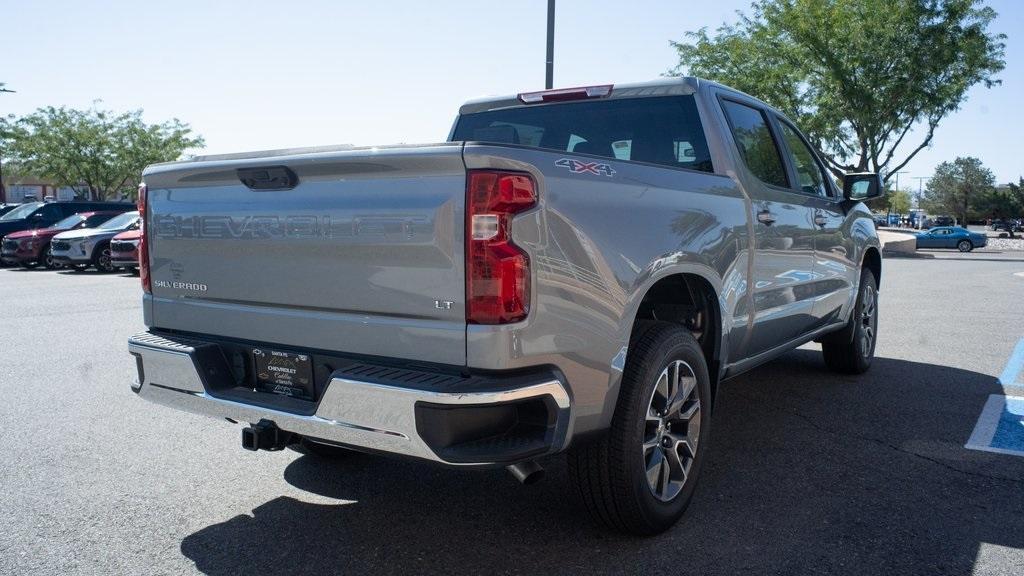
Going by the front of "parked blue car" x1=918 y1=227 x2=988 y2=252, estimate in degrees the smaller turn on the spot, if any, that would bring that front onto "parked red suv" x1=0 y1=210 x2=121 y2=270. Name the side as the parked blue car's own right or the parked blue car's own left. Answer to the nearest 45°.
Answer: approximately 45° to the parked blue car's own left

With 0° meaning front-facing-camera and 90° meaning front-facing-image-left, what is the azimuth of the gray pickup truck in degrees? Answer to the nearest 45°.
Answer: approximately 225°

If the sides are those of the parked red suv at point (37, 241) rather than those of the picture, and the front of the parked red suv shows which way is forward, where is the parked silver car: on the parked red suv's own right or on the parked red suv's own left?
on the parked red suv's own left

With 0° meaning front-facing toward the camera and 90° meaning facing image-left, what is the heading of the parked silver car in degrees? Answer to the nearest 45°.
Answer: approximately 45°

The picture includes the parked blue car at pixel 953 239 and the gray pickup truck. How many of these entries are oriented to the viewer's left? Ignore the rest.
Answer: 1

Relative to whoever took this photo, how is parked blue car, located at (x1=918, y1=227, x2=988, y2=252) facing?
facing to the left of the viewer
